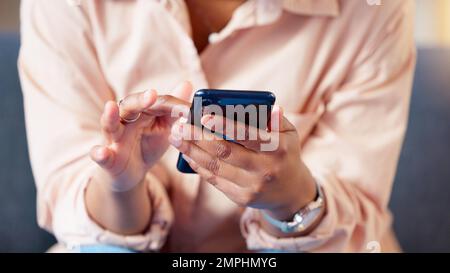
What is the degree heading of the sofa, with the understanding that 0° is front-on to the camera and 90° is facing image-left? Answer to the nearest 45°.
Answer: approximately 0°
